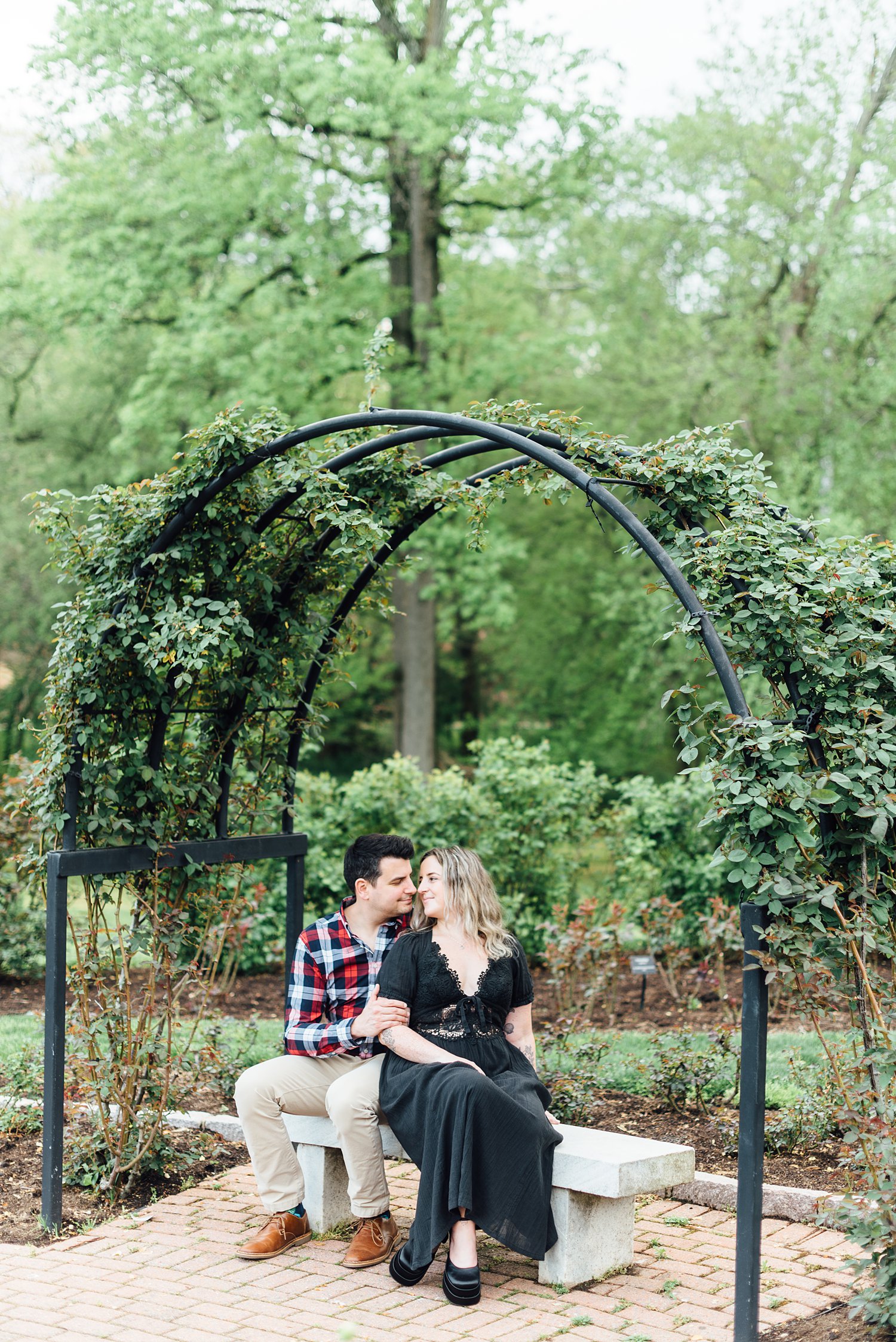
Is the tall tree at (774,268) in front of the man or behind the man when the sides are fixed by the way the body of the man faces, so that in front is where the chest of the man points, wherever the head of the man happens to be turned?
behind

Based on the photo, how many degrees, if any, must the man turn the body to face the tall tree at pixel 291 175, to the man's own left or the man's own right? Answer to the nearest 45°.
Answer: approximately 180°

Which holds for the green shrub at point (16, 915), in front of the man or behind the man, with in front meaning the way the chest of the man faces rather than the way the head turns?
behind

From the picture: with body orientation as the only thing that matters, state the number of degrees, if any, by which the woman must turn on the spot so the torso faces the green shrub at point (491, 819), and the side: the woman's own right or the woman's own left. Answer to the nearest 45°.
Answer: approximately 180°

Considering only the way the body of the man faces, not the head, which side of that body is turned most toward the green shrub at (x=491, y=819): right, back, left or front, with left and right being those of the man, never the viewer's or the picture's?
back

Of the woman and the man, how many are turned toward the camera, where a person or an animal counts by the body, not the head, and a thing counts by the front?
2

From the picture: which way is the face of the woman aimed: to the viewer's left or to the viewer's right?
to the viewer's left

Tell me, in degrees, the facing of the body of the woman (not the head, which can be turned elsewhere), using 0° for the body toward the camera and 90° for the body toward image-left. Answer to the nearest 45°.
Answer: approximately 0°

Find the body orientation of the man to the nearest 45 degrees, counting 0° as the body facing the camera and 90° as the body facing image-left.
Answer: approximately 0°

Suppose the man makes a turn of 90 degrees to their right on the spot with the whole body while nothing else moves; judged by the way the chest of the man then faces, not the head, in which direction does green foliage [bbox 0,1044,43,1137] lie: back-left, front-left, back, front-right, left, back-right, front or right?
front-right
